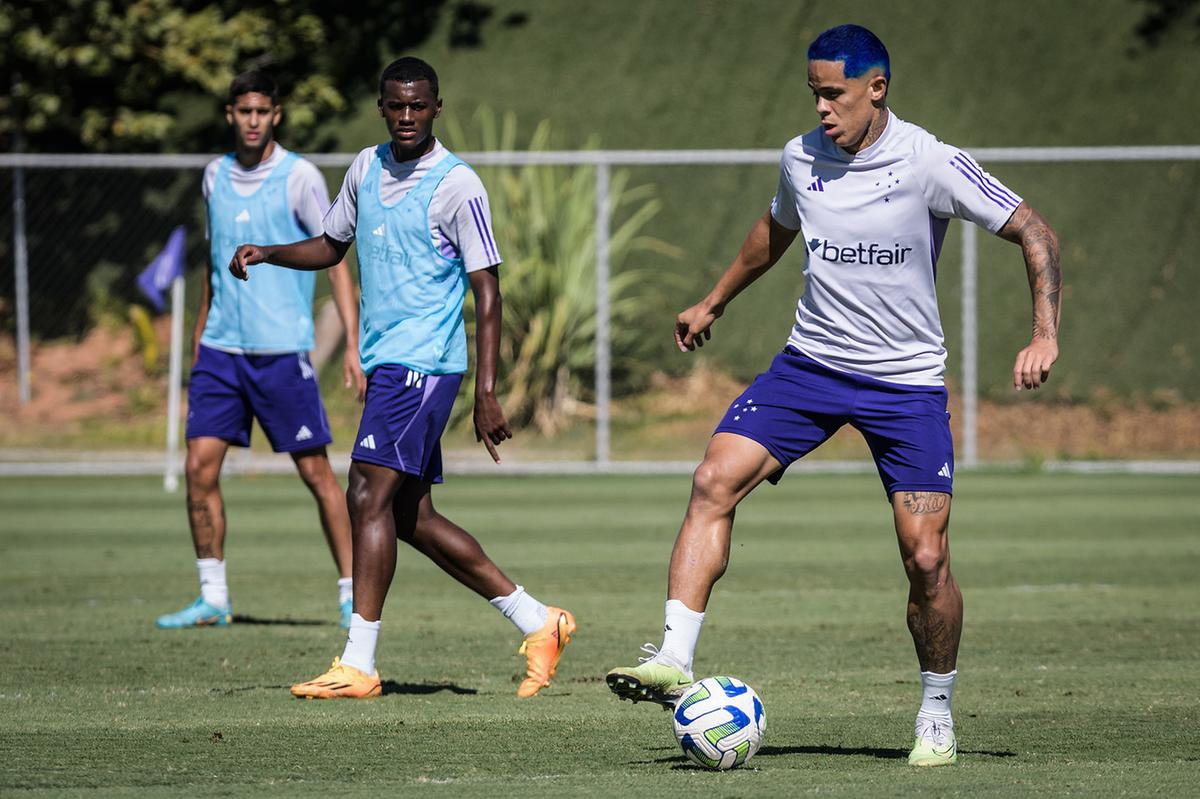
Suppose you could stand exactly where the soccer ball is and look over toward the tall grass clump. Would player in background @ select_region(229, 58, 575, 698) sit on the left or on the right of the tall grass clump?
left

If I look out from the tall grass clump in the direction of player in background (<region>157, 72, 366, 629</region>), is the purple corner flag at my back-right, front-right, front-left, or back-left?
front-right

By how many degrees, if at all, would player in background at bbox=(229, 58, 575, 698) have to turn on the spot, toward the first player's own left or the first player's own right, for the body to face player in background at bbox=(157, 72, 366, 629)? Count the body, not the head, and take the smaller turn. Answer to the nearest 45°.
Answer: approximately 135° to the first player's own right

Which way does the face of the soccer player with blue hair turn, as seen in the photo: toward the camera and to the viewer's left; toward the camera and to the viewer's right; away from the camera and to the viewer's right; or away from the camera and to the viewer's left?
toward the camera and to the viewer's left

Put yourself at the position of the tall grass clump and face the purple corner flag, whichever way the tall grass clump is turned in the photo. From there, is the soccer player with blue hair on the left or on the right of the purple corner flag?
left

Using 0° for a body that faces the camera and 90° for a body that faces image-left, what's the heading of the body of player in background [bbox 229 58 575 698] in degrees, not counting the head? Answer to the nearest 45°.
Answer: approximately 45°

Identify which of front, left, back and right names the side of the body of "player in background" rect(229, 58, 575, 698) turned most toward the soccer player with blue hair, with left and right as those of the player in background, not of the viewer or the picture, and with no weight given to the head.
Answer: left

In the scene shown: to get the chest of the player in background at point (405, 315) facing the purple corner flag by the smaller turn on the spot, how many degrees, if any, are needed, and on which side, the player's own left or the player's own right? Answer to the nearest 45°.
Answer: approximately 135° to the player's own right

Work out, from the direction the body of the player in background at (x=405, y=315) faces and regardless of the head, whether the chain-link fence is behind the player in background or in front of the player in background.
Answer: behind
